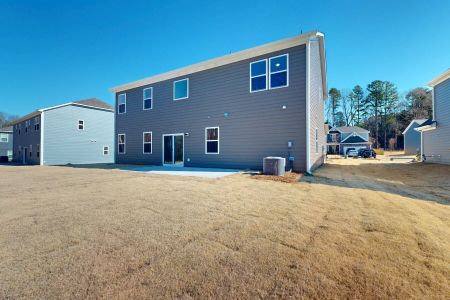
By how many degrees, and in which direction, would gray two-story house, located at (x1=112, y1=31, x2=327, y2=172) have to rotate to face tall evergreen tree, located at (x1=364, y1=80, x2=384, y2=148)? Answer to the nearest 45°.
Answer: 0° — it already faces it

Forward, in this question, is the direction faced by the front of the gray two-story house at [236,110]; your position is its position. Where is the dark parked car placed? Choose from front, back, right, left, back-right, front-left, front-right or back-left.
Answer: front

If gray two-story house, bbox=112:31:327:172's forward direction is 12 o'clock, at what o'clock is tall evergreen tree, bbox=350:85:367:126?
The tall evergreen tree is roughly at 12 o'clock from the gray two-story house.

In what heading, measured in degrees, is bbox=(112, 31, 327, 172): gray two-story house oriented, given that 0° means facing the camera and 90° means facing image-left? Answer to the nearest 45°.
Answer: approximately 225°

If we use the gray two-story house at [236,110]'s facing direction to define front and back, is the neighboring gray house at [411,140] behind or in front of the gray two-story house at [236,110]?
in front

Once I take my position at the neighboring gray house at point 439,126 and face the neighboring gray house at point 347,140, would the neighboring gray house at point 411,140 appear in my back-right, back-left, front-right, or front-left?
front-right

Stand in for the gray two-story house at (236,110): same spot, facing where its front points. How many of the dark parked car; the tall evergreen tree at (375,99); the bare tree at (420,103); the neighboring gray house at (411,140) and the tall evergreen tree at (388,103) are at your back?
0

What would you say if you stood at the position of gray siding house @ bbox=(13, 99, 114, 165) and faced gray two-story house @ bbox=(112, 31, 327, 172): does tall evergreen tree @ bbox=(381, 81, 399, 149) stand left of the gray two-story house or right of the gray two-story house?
left

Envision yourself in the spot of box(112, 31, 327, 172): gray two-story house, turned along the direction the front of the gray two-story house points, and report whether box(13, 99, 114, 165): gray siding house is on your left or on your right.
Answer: on your left

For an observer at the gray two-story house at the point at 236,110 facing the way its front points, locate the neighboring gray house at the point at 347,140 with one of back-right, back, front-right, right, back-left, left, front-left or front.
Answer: front

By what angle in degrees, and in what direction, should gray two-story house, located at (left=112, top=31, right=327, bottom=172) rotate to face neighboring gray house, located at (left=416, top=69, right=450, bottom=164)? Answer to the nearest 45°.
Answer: approximately 45° to its right

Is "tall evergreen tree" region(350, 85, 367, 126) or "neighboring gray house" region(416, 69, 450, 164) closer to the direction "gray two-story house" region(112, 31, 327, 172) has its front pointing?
the tall evergreen tree

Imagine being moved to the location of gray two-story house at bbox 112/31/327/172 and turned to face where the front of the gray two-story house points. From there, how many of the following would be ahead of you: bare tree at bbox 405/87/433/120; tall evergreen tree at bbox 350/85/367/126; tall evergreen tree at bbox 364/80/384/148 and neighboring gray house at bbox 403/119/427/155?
4

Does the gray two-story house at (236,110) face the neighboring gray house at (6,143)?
no

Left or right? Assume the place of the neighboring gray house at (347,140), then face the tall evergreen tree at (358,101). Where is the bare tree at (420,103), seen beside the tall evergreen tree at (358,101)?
right

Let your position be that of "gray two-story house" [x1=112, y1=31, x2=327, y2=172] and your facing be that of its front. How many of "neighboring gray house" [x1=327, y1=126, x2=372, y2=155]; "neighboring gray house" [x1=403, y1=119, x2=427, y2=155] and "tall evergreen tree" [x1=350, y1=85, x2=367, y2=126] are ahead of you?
3

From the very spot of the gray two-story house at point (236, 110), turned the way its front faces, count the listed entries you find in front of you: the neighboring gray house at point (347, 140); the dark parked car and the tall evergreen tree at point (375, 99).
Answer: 3
